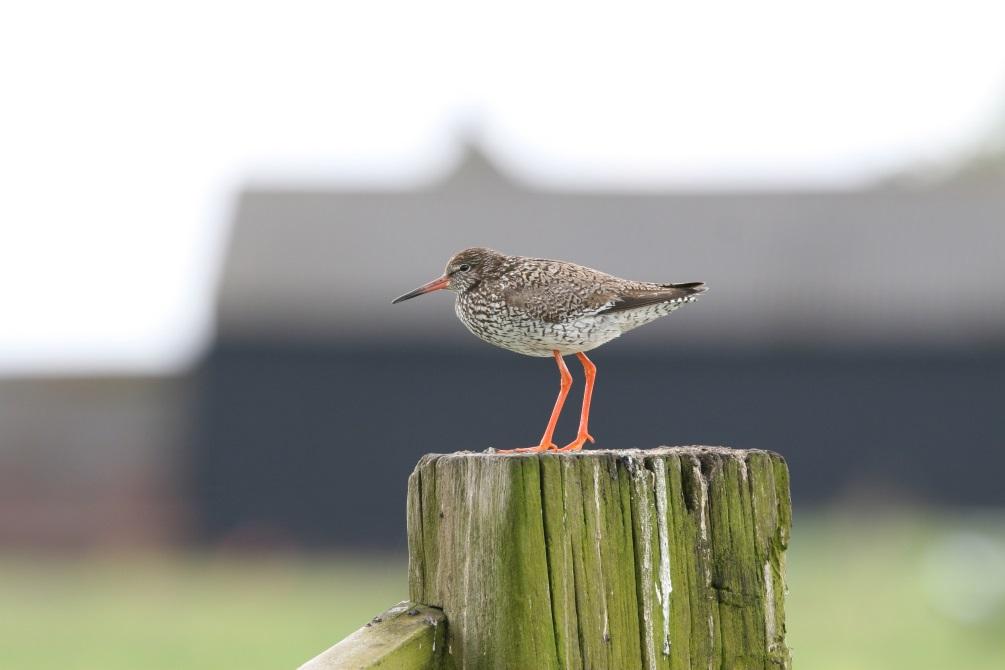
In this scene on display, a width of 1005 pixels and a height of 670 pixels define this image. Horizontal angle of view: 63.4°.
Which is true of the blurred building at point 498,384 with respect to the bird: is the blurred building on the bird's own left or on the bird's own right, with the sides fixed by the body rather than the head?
on the bird's own right

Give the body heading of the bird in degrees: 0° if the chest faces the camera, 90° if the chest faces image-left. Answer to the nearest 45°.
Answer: approximately 90°
